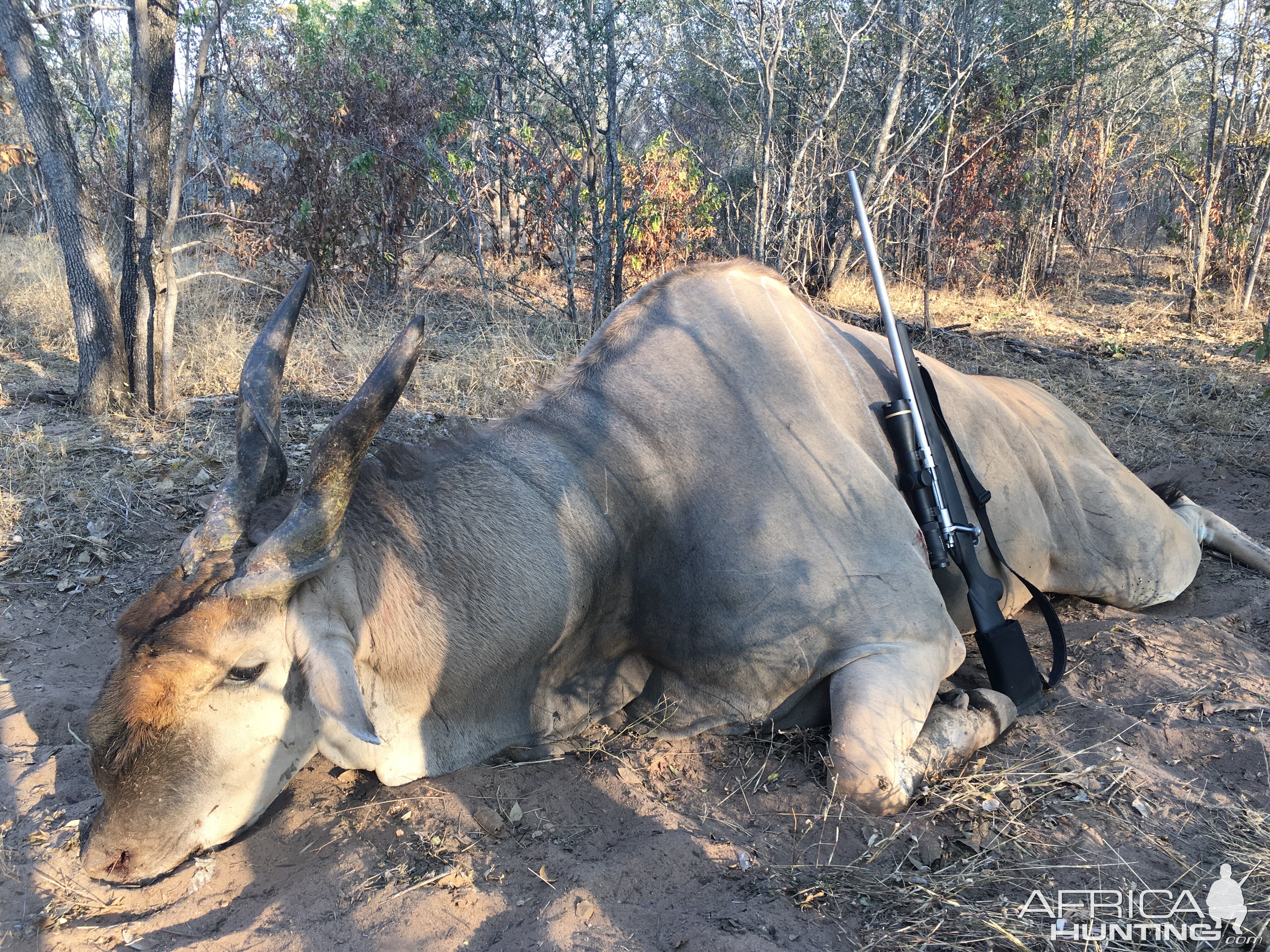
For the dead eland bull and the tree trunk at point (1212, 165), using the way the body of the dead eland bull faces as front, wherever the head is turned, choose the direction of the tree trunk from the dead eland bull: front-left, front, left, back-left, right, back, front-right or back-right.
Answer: back

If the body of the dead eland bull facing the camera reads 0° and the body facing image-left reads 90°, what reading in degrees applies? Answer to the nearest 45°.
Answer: approximately 45°

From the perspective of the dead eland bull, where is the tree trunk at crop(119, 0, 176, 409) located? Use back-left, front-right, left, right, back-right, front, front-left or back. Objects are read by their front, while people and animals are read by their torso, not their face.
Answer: right

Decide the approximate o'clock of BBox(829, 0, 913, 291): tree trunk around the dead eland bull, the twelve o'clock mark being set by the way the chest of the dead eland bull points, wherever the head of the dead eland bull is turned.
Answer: The tree trunk is roughly at 5 o'clock from the dead eland bull.

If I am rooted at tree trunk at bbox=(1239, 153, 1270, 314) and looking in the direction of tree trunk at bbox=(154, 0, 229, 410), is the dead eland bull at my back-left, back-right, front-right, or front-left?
front-left

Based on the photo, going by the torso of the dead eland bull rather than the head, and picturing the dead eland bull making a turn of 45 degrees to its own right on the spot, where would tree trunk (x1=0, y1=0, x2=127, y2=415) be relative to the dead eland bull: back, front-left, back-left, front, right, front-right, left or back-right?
front-right

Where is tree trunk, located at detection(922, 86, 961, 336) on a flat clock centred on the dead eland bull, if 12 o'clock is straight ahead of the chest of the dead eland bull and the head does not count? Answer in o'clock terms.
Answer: The tree trunk is roughly at 5 o'clock from the dead eland bull.

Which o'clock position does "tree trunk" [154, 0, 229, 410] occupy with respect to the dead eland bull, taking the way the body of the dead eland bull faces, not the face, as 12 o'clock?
The tree trunk is roughly at 3 o'clock from the dead eland bull.

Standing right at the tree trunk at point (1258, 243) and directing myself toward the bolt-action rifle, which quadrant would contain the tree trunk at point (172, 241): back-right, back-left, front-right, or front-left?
front-right

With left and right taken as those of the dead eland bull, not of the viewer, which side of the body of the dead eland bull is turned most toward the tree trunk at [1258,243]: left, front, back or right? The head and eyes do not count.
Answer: back

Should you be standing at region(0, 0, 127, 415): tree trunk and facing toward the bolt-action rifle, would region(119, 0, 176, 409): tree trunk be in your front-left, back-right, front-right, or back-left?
front-left

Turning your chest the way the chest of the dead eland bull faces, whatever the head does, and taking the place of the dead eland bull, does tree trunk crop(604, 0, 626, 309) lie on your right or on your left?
on your right
